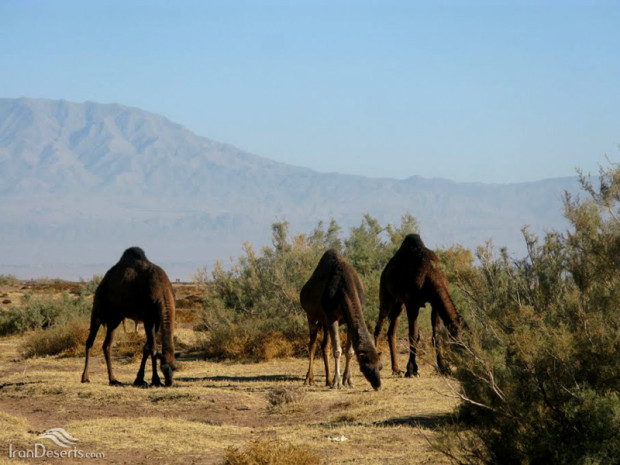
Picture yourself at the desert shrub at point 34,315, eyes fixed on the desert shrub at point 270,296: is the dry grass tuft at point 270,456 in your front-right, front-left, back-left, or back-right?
front-right

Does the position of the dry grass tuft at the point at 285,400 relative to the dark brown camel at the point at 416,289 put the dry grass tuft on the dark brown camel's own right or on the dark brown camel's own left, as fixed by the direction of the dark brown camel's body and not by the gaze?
on the dark brown camel's own right

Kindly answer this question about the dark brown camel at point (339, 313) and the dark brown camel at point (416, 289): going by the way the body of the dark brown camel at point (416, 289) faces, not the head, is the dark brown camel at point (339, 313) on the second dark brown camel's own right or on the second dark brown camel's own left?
on the second dark brown camel's own right

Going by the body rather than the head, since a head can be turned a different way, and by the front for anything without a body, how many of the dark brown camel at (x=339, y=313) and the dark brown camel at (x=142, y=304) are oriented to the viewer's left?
0

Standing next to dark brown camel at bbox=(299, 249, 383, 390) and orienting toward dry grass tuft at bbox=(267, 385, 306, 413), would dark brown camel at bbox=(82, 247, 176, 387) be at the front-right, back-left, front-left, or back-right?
front-right

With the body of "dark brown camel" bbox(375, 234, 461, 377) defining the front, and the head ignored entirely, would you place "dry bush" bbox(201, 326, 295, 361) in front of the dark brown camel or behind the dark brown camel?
behind

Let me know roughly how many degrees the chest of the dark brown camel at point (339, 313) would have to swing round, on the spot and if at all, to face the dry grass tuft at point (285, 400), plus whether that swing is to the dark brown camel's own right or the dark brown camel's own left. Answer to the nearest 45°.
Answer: approximately 90° to the dark brown camel's own right

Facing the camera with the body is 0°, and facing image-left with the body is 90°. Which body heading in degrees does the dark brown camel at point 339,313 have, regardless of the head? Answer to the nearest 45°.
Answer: approximately 315°

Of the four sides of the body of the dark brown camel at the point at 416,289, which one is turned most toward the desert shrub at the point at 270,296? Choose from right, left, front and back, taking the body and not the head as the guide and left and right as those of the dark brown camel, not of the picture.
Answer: back

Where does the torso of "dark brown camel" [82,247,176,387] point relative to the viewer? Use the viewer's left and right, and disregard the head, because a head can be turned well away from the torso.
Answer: facing the viewer and to the right of the viewer
